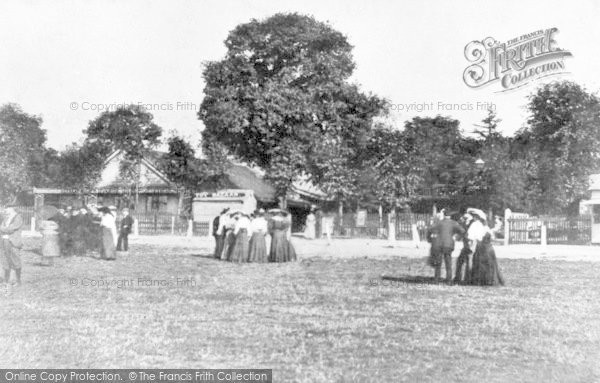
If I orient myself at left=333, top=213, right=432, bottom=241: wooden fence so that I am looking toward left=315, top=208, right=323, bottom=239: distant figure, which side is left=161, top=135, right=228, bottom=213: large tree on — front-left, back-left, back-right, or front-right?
front-right

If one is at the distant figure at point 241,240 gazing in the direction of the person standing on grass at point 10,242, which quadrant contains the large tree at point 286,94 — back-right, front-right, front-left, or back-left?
back-right

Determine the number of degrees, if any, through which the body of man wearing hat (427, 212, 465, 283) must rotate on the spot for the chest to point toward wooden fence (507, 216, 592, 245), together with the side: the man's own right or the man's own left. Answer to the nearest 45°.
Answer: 0° — they already face it

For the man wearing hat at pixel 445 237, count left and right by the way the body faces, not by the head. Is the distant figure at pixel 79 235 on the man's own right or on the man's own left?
on the man's own left

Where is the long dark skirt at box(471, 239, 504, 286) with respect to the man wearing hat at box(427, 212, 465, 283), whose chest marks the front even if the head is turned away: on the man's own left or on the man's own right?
on the man's own right

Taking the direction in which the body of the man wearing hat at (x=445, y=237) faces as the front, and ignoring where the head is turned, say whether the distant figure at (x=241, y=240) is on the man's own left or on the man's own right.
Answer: on the man's own left

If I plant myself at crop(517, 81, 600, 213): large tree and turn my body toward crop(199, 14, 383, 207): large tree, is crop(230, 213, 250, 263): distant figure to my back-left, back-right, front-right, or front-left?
front-left

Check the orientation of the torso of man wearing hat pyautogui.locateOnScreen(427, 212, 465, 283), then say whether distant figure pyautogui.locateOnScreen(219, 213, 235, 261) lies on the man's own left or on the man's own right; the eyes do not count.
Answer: on the man's own left
